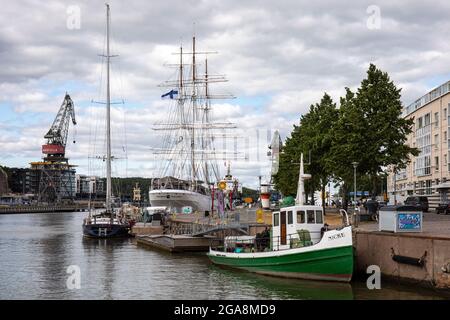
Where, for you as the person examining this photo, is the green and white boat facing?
facing the viewer and to the right of the viewer
